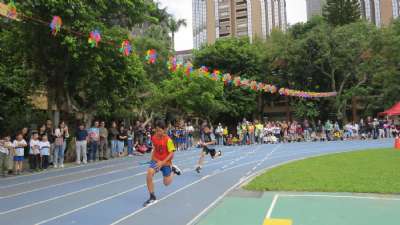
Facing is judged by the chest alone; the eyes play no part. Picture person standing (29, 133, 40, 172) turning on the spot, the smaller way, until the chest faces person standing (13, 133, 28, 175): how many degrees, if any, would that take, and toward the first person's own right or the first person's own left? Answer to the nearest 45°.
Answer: approximately 90° to the first person's own right

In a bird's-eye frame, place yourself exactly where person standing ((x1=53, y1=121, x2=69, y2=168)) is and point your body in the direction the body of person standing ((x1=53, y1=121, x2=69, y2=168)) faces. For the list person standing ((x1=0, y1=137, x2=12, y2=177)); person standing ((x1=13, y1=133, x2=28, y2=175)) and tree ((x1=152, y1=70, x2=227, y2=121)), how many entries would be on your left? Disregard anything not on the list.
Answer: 1

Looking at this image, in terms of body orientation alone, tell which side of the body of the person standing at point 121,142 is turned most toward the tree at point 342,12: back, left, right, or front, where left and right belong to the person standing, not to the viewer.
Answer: left

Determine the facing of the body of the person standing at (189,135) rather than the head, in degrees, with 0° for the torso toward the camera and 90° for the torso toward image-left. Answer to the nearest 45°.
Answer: approximately 0°

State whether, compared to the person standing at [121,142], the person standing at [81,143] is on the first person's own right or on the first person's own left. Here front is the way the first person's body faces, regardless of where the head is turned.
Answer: on the first person's own right

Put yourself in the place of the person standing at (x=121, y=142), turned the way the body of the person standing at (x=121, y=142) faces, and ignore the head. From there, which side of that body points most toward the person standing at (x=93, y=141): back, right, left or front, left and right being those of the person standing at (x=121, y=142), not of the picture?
right

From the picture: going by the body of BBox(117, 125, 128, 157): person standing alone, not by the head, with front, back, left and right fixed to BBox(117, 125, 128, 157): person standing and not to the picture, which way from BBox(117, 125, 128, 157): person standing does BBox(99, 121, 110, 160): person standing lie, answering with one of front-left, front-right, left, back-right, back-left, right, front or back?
right

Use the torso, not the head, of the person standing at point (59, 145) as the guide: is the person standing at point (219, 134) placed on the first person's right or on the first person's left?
on the first person's left

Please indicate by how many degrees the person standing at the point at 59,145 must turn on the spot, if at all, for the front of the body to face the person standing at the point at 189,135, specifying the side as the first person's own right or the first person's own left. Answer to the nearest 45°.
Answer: approximately 90° to the first person's own left
